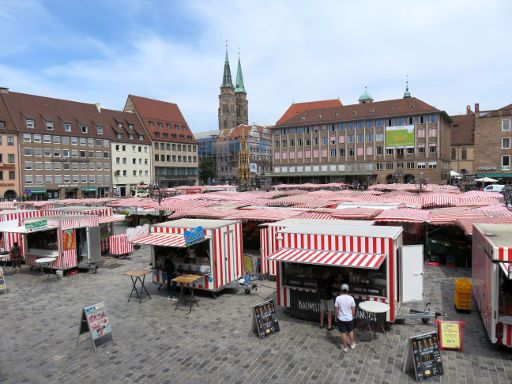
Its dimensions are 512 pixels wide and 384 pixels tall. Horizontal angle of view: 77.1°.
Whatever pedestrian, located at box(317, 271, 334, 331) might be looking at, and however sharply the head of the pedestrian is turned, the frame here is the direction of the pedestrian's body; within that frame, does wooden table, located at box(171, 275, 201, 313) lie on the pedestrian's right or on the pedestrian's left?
on the pedestrian's left

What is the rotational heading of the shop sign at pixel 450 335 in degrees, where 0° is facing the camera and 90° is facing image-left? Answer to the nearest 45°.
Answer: approximately 0°

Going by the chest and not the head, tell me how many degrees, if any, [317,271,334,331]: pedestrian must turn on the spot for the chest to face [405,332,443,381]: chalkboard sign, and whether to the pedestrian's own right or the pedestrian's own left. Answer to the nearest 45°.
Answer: approximately 135° to the pedestrian's own right

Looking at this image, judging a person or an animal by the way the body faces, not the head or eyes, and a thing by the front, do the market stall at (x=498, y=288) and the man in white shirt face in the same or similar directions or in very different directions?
very different directions

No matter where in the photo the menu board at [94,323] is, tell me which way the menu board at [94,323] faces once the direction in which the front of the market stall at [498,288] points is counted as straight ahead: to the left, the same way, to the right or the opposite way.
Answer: to the left

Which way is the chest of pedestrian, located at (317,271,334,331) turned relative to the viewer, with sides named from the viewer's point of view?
facing away from the viewer

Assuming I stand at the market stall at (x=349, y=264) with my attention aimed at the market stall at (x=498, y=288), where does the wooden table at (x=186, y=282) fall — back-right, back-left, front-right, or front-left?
back-right
